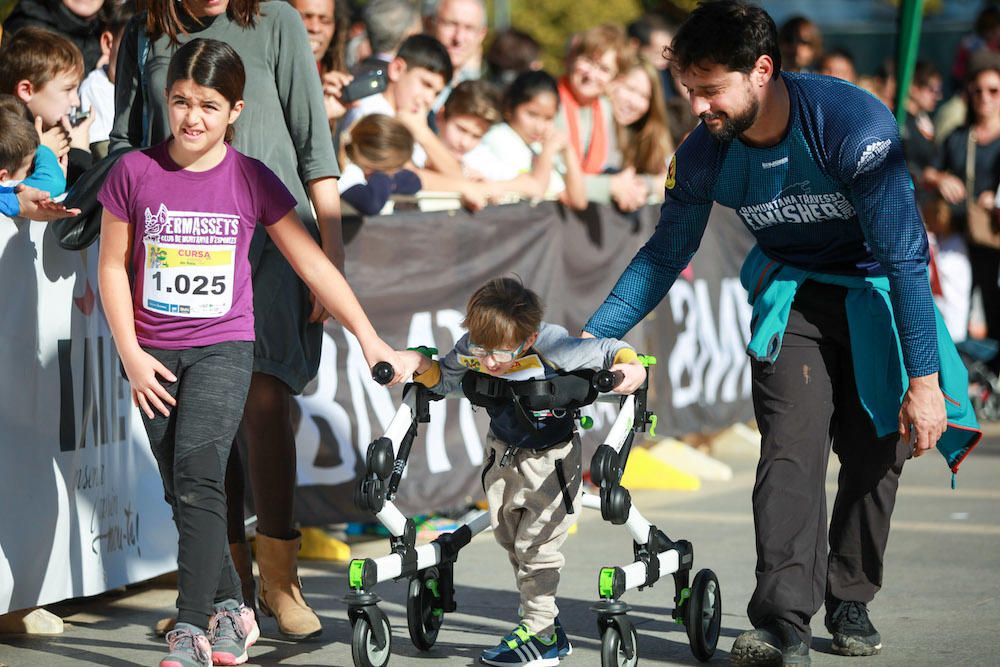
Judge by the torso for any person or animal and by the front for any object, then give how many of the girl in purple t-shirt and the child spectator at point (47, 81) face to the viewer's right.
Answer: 1

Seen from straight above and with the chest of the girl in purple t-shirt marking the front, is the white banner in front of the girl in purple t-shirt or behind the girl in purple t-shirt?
behind

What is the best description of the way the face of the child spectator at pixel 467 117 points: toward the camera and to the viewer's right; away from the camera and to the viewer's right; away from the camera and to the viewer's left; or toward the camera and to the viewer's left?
toward the camera and to the viewer's left

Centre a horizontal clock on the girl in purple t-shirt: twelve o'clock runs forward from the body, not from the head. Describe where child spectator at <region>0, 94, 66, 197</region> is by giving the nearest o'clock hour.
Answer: The child spectator is roughly at 5 o'clock from the girl in purple t-shirt.

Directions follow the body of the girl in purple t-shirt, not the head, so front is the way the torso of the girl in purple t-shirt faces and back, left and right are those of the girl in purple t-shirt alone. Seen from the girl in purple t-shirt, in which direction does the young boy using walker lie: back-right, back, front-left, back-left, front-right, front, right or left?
left

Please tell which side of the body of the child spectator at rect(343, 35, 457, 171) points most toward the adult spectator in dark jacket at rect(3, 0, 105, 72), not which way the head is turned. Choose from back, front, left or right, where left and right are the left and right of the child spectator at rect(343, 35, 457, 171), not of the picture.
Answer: right

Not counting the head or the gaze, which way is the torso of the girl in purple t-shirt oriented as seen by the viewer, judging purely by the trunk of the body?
toward the camera

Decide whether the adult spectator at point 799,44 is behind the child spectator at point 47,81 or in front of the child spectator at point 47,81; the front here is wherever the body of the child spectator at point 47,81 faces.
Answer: in front

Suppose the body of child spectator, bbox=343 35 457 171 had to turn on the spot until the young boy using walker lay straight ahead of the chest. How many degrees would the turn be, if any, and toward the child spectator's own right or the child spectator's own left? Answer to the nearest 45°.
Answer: approximately 45° to the child spectator's own right

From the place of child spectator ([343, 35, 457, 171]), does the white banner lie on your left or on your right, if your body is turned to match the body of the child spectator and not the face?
on your right

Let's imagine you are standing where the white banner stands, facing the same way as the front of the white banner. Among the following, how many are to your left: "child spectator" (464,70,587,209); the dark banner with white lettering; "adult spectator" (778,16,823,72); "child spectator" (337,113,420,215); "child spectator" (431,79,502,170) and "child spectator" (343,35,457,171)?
6
